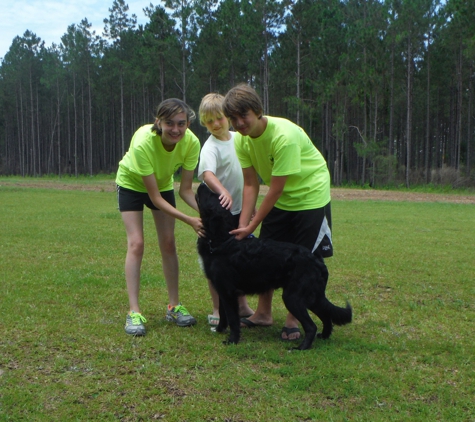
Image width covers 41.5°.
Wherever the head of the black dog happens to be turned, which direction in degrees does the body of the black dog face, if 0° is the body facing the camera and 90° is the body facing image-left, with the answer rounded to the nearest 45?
approximately 90°

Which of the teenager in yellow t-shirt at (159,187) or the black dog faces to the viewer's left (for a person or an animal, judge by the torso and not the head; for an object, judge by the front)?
the black dog

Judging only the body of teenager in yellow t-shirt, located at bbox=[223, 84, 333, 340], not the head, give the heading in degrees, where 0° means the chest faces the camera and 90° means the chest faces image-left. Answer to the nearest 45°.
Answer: approximately 45°

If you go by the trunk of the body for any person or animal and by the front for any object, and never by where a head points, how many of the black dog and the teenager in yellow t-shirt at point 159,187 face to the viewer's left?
1

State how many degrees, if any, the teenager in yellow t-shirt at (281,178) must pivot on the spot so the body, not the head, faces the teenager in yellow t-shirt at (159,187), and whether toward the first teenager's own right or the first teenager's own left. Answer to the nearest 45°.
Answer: approximately 45° to the first teenager's own right
